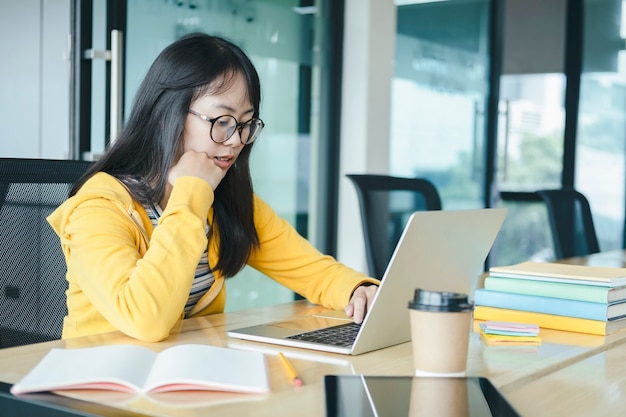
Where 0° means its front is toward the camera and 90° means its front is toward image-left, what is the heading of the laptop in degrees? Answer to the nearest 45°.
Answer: approximately 135°

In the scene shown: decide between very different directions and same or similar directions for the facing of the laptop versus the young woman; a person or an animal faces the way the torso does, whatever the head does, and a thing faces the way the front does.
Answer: very different directions

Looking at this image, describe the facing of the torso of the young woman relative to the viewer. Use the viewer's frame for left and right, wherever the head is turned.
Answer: facing the viewer and to the right of the viewer

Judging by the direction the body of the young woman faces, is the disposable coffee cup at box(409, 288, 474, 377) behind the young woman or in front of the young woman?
in front

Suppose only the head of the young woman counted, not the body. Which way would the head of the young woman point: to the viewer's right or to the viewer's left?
to the viewer's right

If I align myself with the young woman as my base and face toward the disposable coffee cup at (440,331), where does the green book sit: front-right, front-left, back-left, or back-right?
front-left
